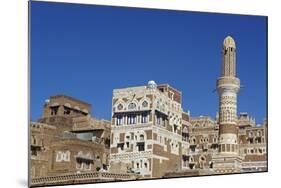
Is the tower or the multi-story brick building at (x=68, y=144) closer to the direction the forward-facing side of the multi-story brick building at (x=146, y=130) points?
the multi-story brick building

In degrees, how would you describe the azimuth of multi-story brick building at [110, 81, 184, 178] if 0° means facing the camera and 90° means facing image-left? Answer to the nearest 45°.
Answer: approximately 45°

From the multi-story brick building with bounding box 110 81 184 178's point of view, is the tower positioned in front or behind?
behind

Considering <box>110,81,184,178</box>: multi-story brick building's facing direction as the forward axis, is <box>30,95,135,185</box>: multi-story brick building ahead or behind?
ahead
